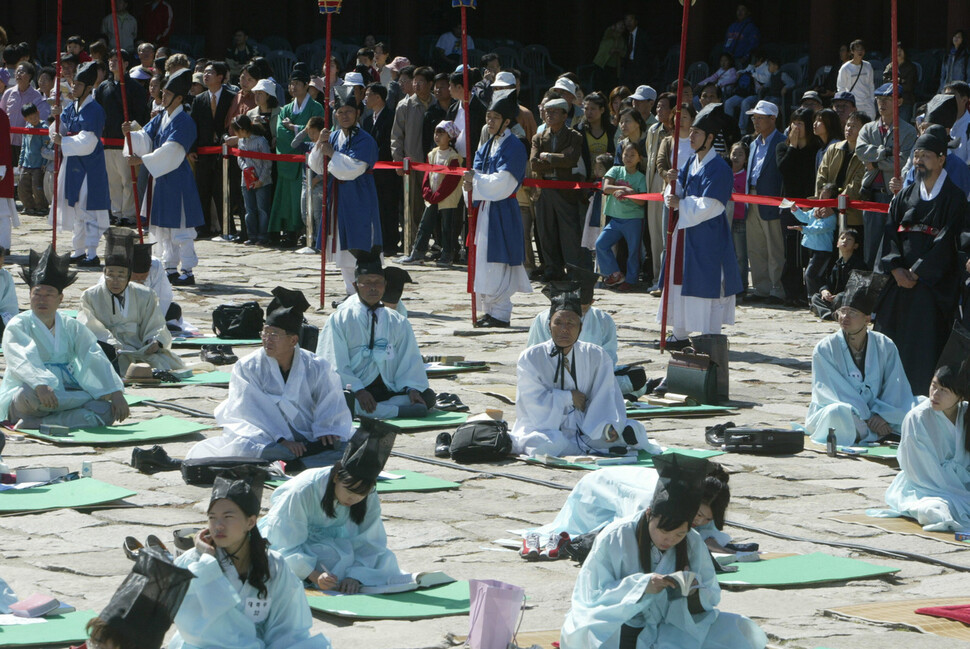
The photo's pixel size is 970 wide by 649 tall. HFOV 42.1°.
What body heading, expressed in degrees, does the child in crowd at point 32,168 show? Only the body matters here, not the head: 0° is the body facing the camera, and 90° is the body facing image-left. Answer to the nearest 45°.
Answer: approximately 0°

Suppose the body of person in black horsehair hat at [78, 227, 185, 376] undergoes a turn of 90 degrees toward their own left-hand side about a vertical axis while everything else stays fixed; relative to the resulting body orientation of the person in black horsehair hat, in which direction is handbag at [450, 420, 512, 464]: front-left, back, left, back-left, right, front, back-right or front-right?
front-right

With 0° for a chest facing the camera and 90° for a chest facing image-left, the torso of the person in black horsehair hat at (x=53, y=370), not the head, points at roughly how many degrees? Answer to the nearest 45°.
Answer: approximately 0°

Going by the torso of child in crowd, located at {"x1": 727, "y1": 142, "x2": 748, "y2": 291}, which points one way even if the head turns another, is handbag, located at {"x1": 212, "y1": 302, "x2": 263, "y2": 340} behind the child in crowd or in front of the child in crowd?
in front

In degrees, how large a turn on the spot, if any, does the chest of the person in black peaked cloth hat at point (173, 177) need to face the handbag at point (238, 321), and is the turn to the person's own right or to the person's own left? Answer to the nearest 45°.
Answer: approximately 45° to the person's own left

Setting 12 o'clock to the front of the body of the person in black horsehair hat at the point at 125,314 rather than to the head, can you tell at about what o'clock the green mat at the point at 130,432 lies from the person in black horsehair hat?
The green mat is roughly at 12 o'clock from the person in black horsehair hat.

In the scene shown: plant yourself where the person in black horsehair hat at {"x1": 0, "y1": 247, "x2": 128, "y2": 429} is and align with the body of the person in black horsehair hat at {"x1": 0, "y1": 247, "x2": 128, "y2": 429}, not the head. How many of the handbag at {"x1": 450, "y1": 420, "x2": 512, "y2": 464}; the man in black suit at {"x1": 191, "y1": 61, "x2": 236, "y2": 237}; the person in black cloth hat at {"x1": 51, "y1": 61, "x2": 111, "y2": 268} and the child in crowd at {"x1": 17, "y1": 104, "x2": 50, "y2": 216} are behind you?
3

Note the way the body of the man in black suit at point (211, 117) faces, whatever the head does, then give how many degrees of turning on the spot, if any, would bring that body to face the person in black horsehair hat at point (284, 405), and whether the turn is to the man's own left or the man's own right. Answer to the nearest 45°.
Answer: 0° — they already face them

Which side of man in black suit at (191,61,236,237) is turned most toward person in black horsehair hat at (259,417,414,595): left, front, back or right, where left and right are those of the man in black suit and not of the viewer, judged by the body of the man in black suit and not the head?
front

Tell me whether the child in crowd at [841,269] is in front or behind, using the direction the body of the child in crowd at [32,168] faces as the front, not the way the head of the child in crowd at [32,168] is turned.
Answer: in front
